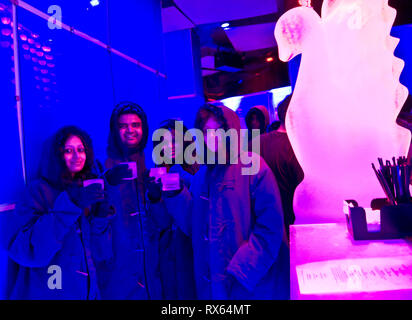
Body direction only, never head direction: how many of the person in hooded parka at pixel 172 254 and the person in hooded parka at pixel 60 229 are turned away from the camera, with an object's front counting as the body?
0

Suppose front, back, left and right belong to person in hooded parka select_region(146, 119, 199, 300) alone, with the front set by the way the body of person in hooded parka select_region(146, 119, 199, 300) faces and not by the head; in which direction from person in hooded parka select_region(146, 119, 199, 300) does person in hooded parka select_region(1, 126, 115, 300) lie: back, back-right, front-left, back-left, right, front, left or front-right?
front-right

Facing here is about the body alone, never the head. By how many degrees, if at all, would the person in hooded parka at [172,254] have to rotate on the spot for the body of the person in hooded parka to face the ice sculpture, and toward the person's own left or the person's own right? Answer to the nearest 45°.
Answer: approximately 90° to the person's own left

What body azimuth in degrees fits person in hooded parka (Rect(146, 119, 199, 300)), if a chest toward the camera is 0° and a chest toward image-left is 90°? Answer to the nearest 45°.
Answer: approximately 0°

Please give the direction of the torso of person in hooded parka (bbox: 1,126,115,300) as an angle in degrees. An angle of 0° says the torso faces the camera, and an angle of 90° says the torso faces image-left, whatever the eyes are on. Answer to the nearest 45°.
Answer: approximately 315°
